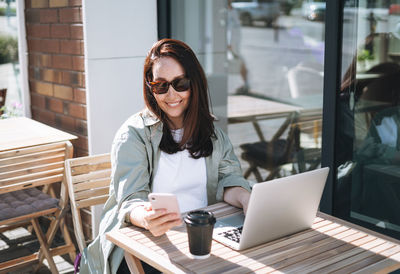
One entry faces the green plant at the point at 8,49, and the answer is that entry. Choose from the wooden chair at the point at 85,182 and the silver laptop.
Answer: the silver laptop

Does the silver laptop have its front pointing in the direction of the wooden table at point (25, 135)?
yes

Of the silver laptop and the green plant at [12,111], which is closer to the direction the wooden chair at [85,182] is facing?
the silver laptop

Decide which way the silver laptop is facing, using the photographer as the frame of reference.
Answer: facing away from the viewer and to the left of the viewer

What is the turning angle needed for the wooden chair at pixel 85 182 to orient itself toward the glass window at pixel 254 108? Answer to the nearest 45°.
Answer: approximately 90° to its left

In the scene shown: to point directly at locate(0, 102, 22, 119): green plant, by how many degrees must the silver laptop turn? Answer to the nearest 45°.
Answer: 0° — it already faces it

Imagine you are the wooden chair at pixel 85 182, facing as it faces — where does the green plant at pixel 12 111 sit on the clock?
The green plant is roughly at 7 o'clock from the wooden chair.

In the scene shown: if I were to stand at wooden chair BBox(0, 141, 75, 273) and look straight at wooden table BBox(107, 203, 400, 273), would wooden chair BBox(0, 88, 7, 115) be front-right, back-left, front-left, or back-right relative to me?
back-left

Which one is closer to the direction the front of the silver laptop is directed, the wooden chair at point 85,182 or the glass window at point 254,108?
the wooden chair
